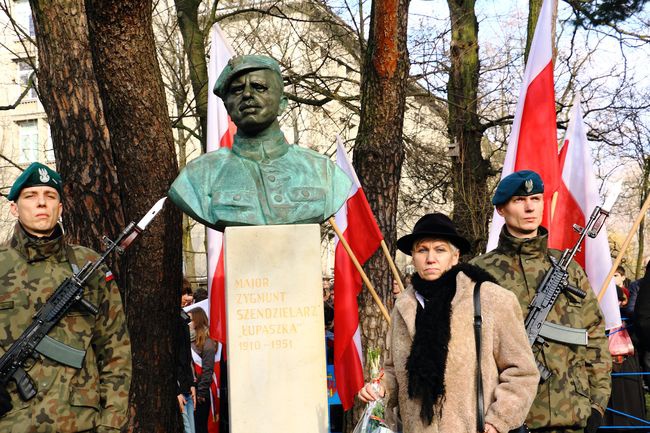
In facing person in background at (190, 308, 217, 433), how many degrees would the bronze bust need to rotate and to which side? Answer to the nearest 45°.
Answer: approximately 180°

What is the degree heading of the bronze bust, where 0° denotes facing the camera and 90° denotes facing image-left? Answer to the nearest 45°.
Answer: approximately 0°

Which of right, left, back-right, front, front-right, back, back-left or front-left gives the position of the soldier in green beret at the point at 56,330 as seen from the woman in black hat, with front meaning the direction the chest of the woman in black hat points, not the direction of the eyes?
front-right

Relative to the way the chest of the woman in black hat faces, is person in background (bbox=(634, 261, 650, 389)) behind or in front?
behind

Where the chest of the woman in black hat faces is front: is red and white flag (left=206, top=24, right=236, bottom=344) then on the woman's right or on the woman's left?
on the woman's right

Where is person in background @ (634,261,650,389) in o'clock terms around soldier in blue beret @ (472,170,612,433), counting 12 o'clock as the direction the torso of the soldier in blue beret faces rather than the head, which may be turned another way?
The person in background is roughly at 7 o'clock from the soldier in blue beret.

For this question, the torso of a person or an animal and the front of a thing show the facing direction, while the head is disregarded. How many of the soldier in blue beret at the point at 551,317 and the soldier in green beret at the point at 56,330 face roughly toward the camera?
2

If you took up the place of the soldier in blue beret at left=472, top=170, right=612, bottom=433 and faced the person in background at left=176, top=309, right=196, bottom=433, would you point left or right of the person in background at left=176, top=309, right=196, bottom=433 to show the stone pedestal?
left
